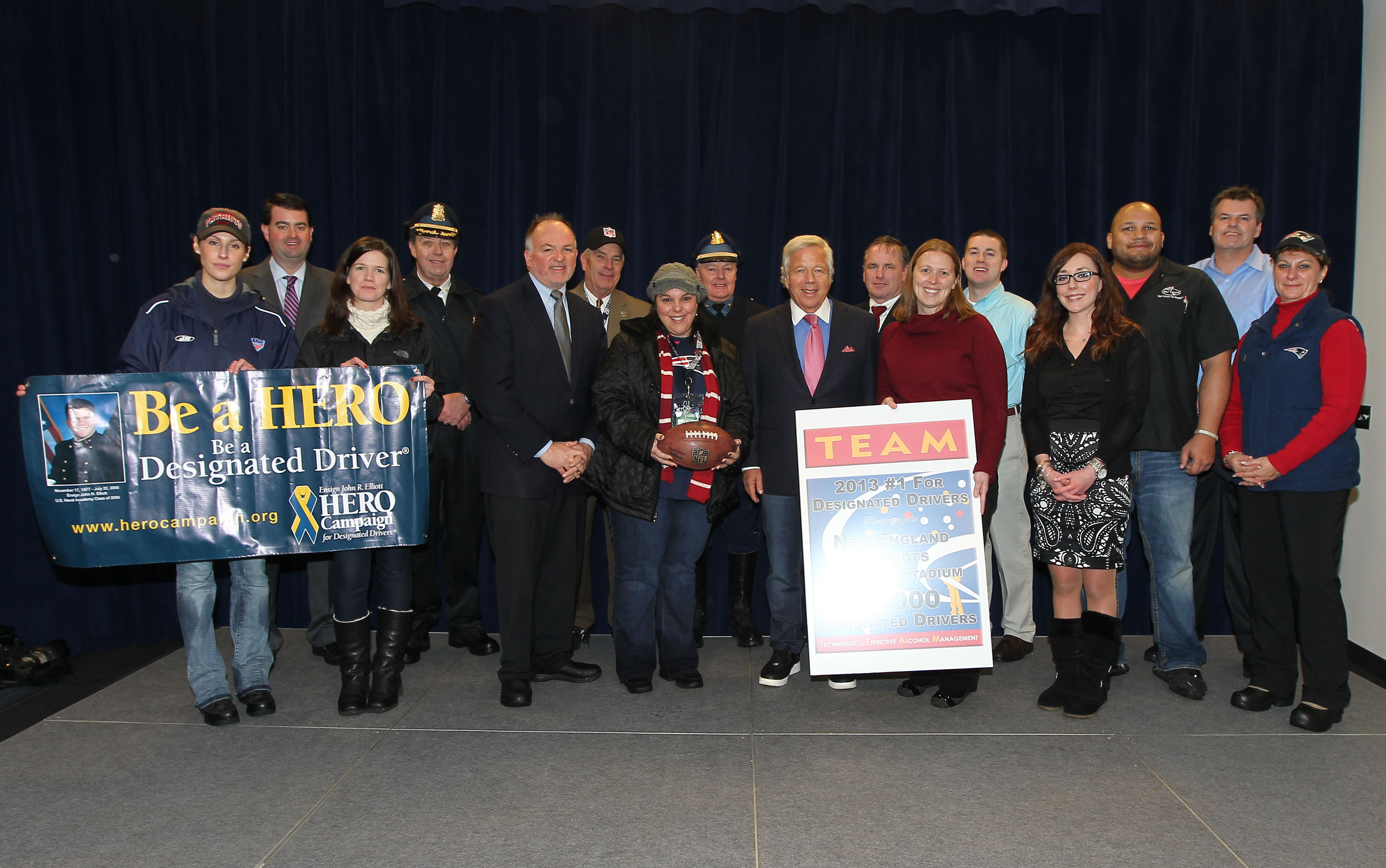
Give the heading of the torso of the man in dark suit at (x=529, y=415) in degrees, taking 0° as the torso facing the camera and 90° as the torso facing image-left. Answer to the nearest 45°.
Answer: approximately 315°

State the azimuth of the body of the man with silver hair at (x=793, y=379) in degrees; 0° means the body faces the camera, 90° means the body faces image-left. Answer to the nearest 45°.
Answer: approximately 0°

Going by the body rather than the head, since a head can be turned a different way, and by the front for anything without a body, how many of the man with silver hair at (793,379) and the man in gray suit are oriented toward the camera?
2

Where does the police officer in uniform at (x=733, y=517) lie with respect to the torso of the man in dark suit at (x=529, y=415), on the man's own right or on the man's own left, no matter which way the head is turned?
on the man's own left
